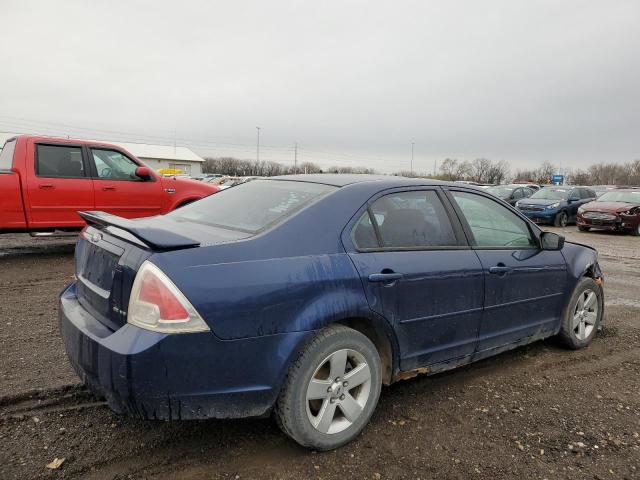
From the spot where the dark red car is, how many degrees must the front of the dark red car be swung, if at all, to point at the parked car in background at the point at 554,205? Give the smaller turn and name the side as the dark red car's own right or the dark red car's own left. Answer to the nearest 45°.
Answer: approximately 90° to the dark red car's own right

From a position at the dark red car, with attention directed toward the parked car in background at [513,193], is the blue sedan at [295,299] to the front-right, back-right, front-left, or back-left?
back-left

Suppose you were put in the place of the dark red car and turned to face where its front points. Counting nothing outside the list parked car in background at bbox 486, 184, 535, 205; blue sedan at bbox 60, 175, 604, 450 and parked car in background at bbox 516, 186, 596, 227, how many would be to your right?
2

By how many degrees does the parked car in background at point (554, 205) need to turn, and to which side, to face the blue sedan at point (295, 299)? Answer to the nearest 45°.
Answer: approximately 45° to its left

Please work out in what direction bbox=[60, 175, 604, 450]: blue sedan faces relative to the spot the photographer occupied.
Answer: facing away from the viewer and to the right of the viewer

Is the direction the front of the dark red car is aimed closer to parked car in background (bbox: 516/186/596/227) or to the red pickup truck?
the red pickup truck
